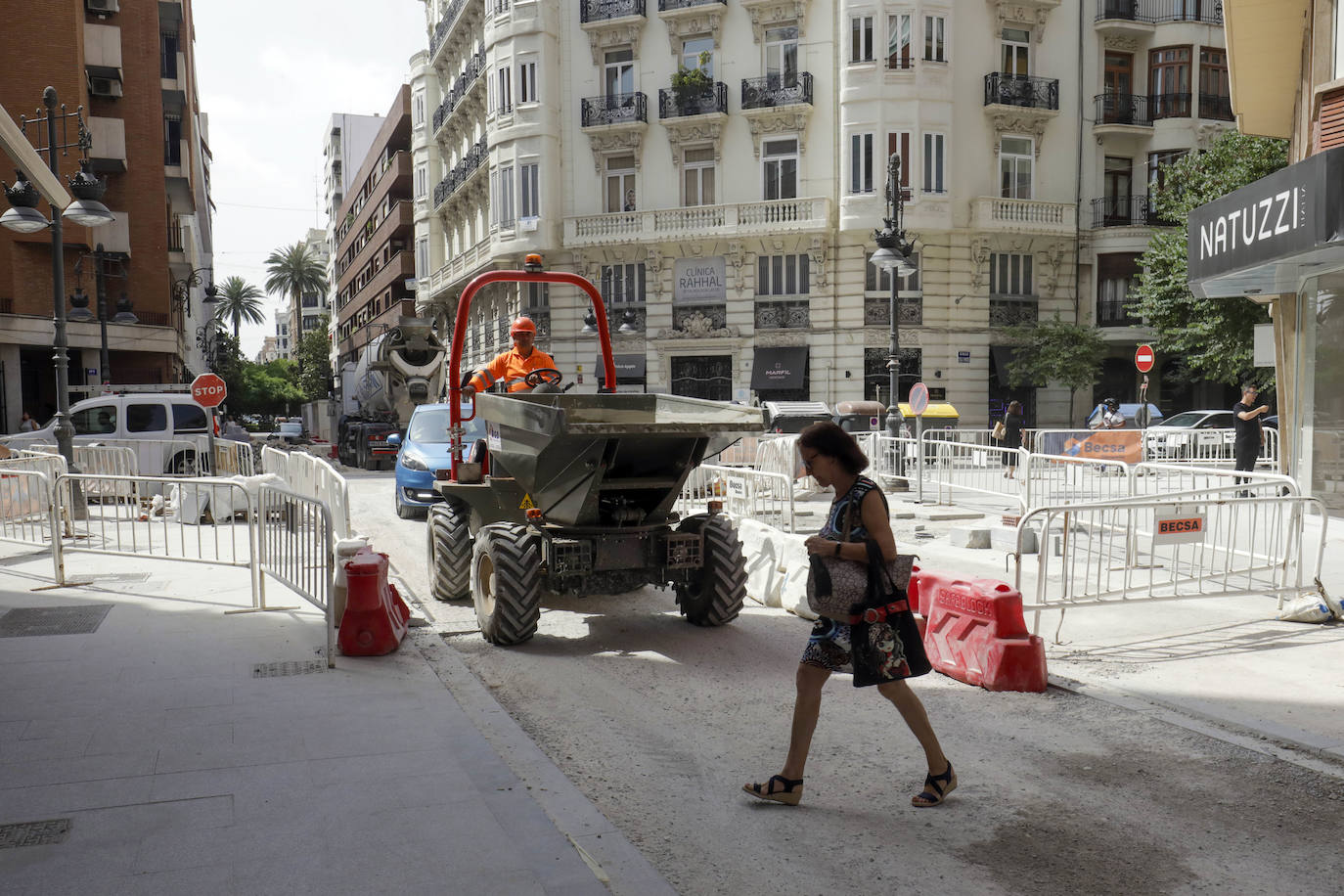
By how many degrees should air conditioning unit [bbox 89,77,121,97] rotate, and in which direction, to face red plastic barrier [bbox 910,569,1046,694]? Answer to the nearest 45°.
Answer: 0° — it already faces it

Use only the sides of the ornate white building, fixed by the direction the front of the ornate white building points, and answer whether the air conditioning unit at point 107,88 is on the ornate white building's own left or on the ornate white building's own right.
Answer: on the ornate white building's own right

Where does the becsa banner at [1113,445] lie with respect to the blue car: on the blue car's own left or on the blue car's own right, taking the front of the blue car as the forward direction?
on the blue car's own left

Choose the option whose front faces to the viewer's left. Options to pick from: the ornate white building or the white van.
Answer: the white van

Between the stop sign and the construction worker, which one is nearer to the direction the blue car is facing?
the construction worker

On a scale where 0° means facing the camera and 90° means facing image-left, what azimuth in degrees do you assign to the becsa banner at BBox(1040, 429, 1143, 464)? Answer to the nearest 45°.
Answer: approximately 0°
